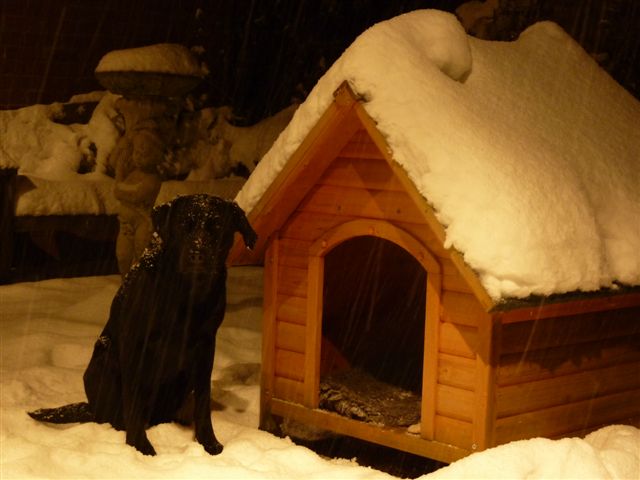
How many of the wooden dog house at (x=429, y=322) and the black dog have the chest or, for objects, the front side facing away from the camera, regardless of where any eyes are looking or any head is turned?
0

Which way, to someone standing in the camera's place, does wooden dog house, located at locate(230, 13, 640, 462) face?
facing the viewer and to the left of the viewer

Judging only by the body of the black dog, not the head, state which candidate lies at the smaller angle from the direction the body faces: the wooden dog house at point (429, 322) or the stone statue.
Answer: the wooden dog house

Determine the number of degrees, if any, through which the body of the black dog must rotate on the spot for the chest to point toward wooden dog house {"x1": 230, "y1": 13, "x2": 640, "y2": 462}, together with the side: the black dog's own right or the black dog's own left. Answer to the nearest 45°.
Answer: approximately 45° to the black dog's own left

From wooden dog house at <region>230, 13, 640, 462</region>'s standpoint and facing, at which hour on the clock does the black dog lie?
The black dog is roughly at 1 o'clock from the wooden dog house.

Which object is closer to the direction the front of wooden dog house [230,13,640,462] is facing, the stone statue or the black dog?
the black dog

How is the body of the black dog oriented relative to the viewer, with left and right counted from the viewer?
facing the viewer and to the right of the viewer

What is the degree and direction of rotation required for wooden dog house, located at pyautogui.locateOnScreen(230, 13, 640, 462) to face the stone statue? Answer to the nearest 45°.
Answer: approximately 90° to its right

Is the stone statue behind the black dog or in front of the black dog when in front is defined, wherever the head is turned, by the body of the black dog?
behind
